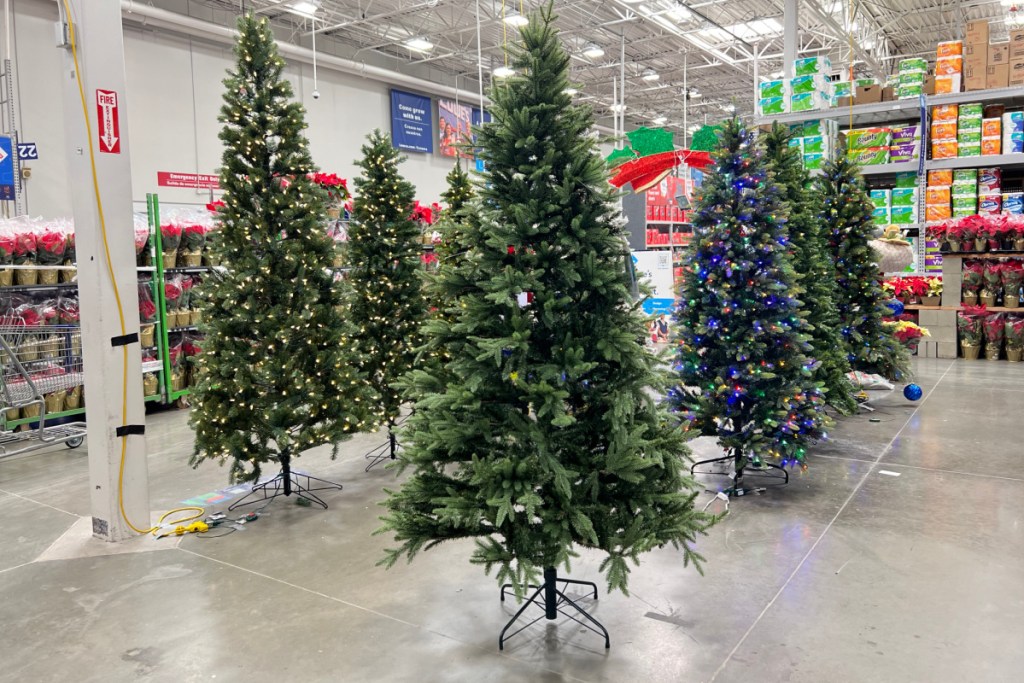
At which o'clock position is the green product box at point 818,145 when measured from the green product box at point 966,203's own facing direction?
the green product box at point 818,145 is roughly at 2 o'clock from the green product box at point 966,203.

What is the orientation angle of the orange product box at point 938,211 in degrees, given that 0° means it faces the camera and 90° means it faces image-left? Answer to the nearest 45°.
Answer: approximately 0°

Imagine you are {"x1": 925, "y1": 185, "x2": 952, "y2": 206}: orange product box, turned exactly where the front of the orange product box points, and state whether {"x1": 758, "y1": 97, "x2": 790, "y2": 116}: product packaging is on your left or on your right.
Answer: on your right

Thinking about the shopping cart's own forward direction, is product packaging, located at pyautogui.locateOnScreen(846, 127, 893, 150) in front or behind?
in front

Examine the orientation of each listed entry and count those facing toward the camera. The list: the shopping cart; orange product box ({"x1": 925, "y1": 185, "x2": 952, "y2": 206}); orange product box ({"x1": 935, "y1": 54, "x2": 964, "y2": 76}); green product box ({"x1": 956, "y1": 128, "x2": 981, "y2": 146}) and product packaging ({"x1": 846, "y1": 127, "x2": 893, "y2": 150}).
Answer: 4

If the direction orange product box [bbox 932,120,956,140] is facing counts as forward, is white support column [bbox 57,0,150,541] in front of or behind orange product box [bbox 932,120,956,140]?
in front

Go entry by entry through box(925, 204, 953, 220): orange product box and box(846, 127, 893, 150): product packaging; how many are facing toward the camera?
2

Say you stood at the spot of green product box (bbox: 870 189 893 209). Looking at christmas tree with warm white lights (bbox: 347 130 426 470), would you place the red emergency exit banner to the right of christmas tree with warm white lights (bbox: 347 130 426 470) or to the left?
right

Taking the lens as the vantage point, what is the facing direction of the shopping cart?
facing to the right of the viewer
